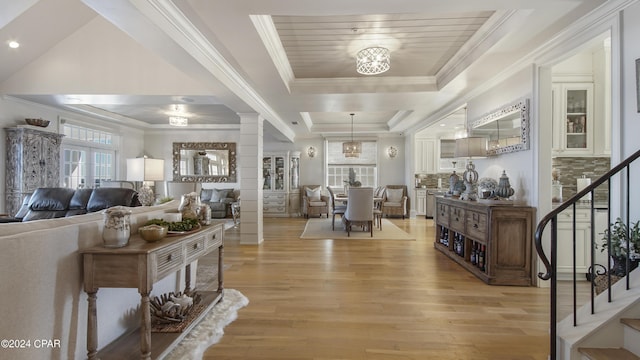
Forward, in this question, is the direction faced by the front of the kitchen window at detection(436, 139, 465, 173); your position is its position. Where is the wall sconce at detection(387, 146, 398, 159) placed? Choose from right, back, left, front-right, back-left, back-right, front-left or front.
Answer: right

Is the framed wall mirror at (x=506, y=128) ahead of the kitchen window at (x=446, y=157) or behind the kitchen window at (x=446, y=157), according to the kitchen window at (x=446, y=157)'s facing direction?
ahead

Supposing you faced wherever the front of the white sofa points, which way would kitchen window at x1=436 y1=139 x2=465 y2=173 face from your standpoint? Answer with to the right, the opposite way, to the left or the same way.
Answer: to the left

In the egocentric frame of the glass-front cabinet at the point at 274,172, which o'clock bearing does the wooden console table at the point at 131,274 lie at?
The wooden console table is roughly at 12 o'clock from the glass-front cabinet.

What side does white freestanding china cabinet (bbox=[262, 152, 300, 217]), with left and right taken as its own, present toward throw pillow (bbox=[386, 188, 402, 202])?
left

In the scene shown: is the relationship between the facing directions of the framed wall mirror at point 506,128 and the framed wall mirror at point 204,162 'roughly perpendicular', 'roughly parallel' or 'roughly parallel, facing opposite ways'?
roughly perpendicular

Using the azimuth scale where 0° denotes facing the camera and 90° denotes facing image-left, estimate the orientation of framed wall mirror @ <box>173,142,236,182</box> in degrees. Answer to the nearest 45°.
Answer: approximately 0°

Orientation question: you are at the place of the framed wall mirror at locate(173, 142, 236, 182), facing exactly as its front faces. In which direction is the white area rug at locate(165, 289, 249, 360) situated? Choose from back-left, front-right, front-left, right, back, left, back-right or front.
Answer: front

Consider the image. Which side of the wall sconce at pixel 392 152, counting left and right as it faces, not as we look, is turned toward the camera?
front

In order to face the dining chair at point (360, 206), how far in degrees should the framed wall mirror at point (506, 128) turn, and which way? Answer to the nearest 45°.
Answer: approximately 90° to its right

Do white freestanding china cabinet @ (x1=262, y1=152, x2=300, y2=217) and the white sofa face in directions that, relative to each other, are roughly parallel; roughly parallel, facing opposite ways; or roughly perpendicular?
roughly perpendicular
